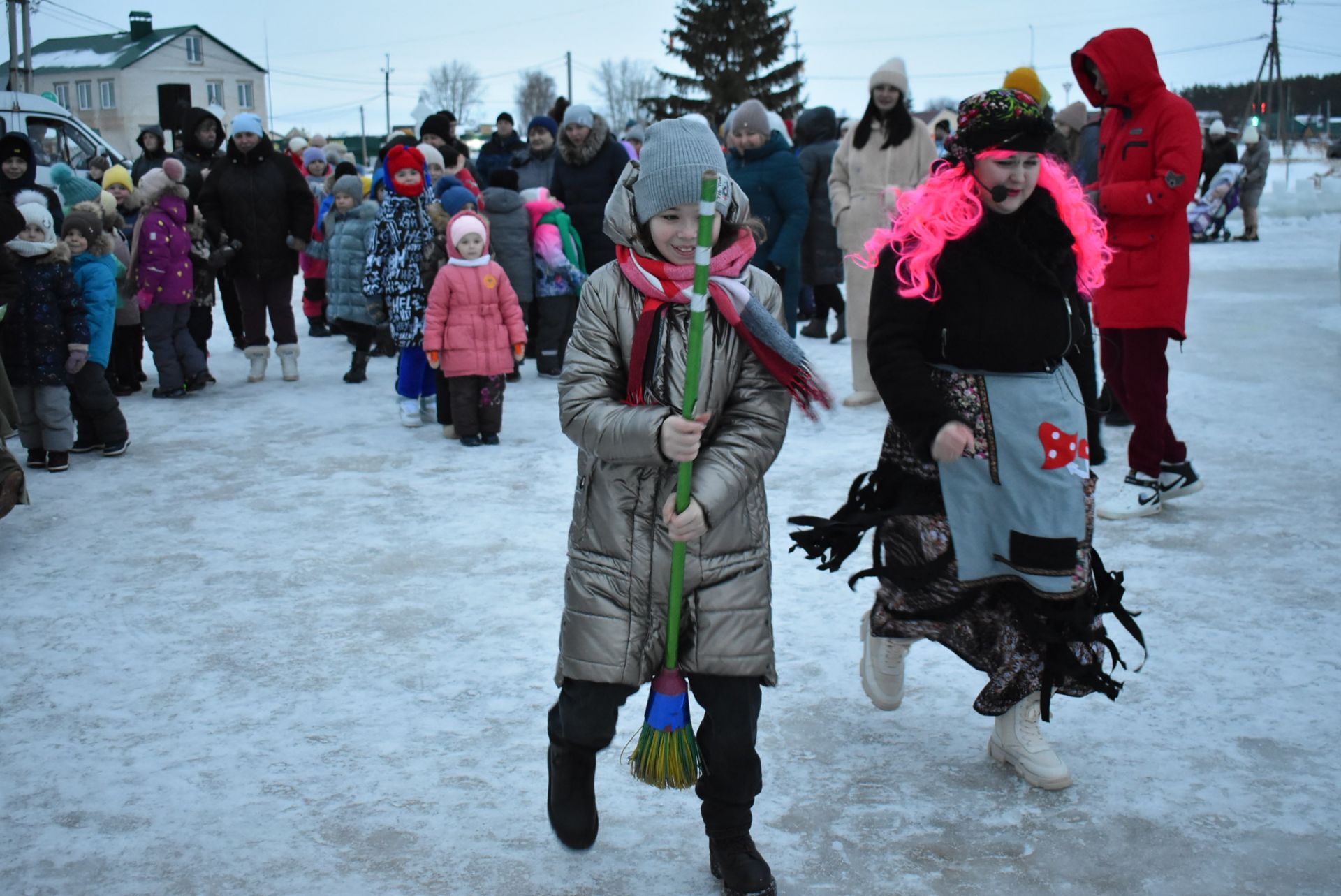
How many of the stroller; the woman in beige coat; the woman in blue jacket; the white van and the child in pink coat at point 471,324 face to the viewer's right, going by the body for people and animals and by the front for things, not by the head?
1

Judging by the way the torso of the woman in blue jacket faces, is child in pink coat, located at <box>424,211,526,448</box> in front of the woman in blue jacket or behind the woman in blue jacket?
in front

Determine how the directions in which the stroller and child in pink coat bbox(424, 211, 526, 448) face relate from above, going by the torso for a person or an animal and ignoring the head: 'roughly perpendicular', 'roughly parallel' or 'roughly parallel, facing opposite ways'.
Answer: roughly perpendicular

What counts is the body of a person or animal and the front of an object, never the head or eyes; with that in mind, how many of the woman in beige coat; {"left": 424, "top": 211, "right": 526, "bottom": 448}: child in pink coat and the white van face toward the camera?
2

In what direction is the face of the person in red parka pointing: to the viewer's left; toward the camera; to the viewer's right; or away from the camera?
to the viewer's left

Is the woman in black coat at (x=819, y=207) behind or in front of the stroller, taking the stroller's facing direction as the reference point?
in front

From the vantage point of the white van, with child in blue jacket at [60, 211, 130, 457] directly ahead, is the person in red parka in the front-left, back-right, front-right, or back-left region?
front-left

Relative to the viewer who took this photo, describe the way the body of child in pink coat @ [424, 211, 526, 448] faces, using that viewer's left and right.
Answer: facing the viewer

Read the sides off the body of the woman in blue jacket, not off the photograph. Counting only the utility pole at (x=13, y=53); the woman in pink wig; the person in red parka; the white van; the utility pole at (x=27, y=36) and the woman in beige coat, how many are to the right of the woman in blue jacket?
3

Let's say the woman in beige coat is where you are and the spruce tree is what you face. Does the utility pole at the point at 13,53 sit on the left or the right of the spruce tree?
left

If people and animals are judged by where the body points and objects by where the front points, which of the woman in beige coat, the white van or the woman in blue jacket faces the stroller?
the white van

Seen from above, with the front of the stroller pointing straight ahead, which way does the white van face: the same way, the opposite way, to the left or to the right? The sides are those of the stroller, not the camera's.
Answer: the opposite way

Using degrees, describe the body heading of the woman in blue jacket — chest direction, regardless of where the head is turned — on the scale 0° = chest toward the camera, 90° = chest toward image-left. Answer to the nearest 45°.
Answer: approximately 45°

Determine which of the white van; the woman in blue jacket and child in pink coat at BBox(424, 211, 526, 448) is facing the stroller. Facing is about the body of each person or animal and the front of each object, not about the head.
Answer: the white van

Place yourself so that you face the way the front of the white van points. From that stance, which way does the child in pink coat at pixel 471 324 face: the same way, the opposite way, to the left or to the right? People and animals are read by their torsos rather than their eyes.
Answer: to the right

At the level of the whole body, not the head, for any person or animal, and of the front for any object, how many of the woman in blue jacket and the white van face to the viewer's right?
1

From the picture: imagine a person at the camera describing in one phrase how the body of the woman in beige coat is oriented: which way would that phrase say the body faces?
toward the camera

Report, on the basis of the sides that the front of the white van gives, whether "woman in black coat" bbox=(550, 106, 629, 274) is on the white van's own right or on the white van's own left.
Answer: on the white van's own right

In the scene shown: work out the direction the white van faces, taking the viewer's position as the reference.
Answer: facing to the right of the viewer
